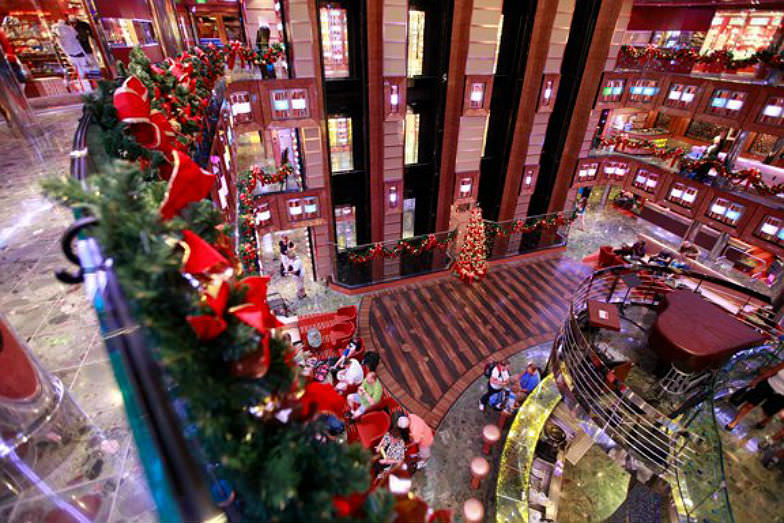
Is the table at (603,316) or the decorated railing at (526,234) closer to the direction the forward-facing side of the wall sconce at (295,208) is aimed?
the table

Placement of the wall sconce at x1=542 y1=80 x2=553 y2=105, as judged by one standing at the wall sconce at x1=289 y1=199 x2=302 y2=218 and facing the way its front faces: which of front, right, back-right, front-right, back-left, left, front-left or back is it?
left

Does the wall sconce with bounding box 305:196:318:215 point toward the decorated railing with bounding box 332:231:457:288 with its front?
no

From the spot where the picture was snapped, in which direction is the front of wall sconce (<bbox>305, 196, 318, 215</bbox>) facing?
facing the viewer

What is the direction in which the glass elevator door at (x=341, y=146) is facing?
toward the camera

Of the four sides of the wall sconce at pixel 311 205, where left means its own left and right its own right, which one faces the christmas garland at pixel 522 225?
left

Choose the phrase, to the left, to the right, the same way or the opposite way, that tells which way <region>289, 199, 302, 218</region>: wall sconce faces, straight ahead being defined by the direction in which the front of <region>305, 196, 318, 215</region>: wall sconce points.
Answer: the same way

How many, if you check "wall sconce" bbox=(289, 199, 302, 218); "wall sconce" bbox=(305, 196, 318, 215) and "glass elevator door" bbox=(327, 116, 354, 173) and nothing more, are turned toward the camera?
3

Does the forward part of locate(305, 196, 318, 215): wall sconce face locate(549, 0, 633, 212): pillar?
no

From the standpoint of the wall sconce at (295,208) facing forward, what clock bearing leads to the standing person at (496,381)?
The standing person is roughly at 11 o'clock from the wall sconce.

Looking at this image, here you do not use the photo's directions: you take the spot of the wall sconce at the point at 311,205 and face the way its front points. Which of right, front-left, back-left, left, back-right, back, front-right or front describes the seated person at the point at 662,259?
left

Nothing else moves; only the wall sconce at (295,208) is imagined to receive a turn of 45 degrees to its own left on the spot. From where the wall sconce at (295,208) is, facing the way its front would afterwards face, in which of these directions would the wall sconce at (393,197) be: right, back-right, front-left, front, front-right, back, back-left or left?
front-left

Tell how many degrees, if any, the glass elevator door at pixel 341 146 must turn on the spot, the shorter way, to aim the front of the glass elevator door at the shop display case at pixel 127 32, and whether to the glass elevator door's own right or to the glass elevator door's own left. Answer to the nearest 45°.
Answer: approximately 45° to the glass elevator door's own right

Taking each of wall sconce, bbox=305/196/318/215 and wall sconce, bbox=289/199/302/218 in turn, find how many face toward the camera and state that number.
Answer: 2

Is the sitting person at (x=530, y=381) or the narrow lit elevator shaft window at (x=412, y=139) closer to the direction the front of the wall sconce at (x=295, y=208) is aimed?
the sitting person

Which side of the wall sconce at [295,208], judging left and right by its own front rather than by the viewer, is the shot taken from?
front

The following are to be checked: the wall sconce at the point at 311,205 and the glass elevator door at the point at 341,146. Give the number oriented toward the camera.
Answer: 2

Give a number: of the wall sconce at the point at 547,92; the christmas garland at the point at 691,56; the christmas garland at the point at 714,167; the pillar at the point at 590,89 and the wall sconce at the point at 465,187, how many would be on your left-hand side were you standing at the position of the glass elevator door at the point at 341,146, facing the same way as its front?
5
